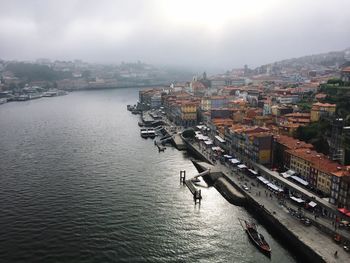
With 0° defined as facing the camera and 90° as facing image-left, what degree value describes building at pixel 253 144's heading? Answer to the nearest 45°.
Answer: approximately 45°

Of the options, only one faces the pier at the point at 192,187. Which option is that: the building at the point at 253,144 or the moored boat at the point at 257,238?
the building

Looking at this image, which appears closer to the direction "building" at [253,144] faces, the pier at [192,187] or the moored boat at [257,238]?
the pier

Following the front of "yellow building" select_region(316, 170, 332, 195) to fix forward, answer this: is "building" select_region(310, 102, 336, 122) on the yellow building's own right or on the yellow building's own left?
on the yellow building's own right

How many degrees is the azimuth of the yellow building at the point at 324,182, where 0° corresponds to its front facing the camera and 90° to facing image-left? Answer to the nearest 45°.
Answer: approximately 45°

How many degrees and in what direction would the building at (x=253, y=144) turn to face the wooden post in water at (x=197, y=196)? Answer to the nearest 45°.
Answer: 0° — it already faces it

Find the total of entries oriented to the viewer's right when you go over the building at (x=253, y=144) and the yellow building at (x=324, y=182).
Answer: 0

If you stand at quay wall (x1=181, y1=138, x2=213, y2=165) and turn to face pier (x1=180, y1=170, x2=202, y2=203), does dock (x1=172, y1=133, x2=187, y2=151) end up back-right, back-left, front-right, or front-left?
back-right

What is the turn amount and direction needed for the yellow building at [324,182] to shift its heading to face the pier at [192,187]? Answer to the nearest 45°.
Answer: approximately 45° to its right

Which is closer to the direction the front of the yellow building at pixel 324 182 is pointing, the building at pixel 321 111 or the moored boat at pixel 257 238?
the moored boat
